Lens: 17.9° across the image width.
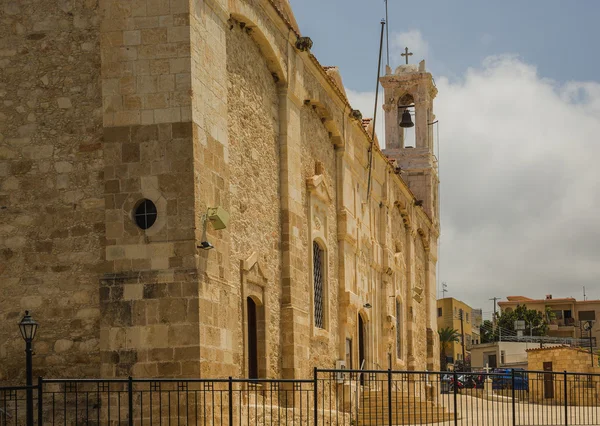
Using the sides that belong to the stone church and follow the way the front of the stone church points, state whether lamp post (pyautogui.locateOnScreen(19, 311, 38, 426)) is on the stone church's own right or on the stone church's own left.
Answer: on the stone church's own right
